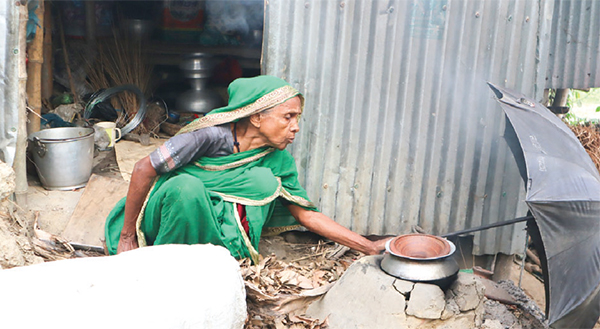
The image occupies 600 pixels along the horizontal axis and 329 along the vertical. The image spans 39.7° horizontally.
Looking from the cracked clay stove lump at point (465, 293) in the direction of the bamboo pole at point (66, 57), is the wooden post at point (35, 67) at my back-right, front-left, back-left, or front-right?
front-left

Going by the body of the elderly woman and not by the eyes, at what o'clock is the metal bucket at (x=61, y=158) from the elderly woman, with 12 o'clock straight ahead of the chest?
The metal bucket is roughly at 6 o'clock from the elderly woman.

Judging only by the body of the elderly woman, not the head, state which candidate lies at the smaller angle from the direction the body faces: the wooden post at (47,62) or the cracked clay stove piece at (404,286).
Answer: the cracked clay stove piece

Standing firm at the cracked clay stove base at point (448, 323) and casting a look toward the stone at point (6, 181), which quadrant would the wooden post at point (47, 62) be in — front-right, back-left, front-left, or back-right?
front-right

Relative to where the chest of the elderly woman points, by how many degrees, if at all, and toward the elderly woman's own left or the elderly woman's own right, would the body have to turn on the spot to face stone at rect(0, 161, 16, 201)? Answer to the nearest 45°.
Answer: approximately 135° to the elderly woman's own right

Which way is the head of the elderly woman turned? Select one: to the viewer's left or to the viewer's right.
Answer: to the viewer's right

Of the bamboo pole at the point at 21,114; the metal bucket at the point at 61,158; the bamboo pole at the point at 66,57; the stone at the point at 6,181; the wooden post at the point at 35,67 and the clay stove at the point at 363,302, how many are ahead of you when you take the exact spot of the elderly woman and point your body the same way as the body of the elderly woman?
1

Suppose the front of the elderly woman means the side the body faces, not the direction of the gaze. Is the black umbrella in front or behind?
in front

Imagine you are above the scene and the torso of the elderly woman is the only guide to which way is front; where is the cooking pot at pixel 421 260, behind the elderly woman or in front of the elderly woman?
in front

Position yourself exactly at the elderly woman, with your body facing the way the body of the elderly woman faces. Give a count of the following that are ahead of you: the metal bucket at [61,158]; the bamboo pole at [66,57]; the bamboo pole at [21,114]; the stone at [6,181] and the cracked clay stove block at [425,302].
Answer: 1

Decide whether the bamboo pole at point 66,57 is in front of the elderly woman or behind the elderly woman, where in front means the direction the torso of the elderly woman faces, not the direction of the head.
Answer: behind

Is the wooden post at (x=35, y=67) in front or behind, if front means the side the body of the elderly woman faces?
behind

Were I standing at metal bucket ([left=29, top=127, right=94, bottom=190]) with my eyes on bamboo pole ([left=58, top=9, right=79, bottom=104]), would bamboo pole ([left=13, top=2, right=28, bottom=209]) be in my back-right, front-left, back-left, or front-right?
back-left

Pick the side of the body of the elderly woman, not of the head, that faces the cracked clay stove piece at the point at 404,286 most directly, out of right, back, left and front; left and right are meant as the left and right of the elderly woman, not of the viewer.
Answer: front

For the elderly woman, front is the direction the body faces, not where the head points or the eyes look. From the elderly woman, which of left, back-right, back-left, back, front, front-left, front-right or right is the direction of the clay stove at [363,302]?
front
